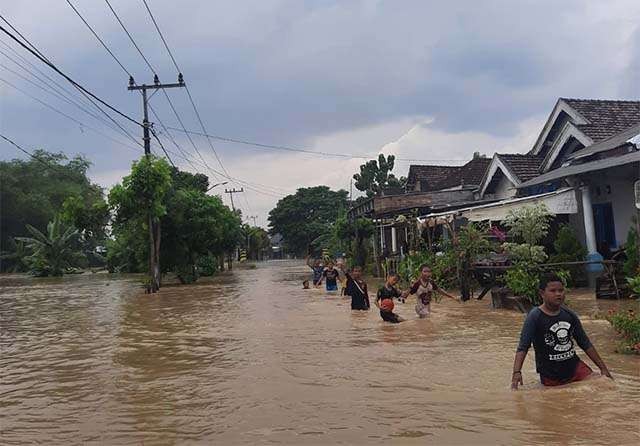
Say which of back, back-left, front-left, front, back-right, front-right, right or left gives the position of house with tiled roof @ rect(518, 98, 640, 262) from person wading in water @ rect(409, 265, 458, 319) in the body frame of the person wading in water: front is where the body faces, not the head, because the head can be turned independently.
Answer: back-left

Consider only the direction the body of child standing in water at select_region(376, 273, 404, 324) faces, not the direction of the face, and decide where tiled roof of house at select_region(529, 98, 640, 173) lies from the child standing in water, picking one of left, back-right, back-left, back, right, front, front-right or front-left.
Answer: left

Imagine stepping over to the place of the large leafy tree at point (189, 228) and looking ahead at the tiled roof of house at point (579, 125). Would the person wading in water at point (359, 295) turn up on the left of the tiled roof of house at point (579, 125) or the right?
right

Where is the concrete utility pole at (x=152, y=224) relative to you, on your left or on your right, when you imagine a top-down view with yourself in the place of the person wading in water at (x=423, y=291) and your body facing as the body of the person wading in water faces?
on your right

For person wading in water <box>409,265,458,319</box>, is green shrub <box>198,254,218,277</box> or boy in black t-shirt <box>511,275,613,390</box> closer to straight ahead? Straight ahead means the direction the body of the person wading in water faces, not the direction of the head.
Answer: the boy in black t-shirt

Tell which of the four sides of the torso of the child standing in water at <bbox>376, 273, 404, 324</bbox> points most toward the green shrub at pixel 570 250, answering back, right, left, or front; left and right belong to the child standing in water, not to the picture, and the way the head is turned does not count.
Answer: left

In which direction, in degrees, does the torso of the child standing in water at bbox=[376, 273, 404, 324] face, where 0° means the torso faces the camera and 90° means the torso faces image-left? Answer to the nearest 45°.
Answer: approximately 315°

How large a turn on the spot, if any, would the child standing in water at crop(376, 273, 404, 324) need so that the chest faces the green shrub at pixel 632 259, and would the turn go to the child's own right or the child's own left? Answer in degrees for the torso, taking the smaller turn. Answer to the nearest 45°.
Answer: approximately 45° to the child's own left

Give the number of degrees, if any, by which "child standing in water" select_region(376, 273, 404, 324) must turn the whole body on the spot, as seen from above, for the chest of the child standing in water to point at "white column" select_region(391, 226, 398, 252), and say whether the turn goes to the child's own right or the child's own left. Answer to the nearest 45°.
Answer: approximately 135° to the child's own left

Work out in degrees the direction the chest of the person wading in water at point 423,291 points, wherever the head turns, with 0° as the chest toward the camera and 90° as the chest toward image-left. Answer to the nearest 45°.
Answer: approximately 0°
